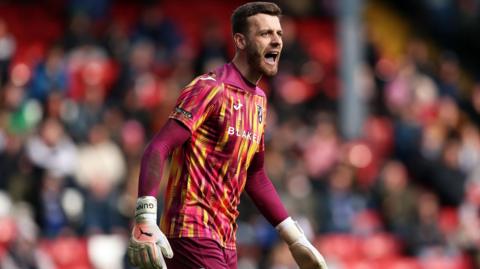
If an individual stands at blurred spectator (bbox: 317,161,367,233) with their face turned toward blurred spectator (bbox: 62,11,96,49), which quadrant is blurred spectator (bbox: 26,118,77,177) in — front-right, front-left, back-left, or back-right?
front-left

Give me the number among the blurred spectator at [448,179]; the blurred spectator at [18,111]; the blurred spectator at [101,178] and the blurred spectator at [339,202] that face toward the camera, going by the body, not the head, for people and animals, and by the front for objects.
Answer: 4

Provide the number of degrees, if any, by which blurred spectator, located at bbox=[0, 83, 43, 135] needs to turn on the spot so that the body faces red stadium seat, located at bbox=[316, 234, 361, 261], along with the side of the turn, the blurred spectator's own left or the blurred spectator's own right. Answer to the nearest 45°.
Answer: approximately 90° to the blurred spectator's own left

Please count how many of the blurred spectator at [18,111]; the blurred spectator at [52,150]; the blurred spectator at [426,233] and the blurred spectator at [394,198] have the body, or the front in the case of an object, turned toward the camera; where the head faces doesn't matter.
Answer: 4

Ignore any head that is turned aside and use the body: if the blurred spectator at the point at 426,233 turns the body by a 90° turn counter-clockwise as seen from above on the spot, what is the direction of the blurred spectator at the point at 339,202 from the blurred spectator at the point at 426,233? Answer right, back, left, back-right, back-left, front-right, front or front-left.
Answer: back-right

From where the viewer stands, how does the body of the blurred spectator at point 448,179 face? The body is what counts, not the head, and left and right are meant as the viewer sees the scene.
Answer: facing the viewer

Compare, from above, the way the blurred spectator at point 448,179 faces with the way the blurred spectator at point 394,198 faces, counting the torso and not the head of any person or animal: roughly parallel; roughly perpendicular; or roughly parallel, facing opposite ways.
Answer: roughly parallel

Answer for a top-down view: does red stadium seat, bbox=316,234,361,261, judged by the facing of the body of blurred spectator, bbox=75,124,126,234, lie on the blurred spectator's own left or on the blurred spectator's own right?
on the blurred spectator's own left

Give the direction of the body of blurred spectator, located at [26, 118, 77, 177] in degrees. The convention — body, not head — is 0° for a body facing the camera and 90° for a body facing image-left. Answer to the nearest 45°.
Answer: approximately 0°

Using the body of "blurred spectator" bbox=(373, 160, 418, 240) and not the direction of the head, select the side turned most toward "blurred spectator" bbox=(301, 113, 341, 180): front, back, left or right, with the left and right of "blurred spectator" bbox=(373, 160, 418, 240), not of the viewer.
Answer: right

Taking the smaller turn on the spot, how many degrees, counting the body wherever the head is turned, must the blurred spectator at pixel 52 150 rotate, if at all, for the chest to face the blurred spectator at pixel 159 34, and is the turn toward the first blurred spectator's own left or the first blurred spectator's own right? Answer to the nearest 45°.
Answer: approximately 135° to the first blurred spectator's own left

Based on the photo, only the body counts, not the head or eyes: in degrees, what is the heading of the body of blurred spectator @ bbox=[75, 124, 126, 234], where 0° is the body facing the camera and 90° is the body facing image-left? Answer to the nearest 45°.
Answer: approximately 0°
